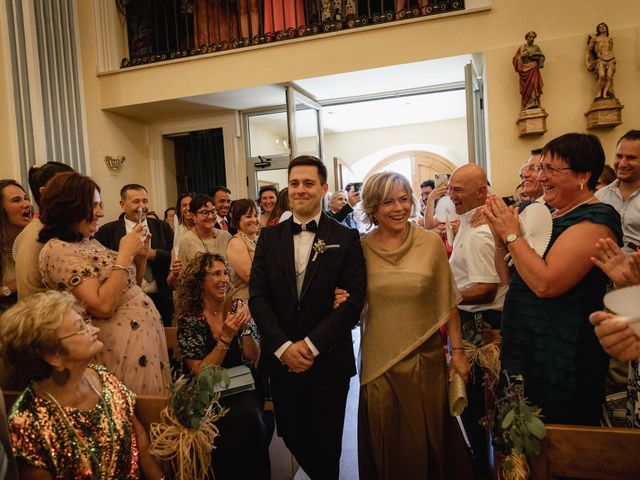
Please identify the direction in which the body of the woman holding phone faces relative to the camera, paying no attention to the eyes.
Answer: to the viewer's right

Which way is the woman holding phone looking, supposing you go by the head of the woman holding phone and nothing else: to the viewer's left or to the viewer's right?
to the viewer's right

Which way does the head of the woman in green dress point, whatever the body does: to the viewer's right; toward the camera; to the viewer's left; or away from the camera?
to the viewer's left

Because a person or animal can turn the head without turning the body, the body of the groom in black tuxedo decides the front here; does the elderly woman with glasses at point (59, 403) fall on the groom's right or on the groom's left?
on the groom's right

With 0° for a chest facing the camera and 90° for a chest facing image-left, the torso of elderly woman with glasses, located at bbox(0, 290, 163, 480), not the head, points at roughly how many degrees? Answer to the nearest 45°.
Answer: approximately 315°

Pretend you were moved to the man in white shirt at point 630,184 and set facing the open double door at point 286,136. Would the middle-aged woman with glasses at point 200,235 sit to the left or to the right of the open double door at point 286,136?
left

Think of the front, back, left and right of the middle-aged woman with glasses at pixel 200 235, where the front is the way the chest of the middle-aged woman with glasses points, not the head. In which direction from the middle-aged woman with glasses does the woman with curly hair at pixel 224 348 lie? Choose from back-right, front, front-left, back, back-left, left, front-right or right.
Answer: front-right

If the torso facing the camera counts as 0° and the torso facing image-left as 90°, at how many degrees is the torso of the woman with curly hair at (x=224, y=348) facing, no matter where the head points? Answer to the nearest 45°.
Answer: approximately 315°

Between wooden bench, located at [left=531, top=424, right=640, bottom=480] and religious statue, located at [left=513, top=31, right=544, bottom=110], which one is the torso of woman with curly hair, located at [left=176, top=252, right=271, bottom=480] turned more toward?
the wooden bench
